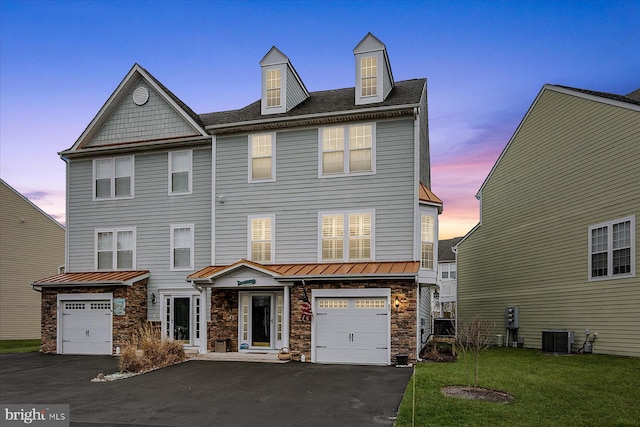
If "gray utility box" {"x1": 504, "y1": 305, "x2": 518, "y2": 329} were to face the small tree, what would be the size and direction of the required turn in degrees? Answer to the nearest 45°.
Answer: approximately 45° to its left

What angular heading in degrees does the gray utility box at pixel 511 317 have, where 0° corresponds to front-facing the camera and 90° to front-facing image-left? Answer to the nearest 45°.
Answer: approximately 45°

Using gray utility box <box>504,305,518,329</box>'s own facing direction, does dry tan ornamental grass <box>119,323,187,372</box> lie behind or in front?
in front

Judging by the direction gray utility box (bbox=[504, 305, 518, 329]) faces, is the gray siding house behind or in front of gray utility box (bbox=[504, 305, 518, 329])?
in front
